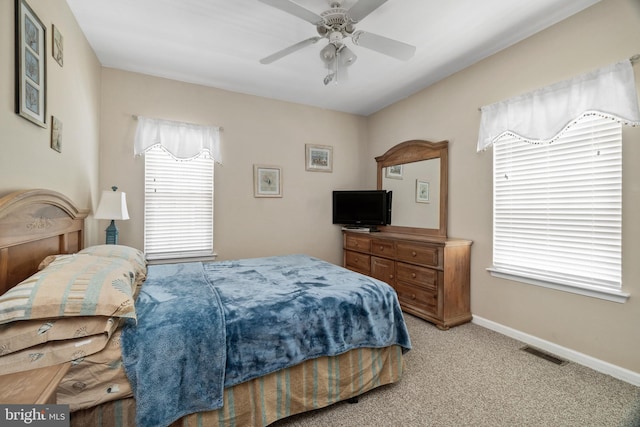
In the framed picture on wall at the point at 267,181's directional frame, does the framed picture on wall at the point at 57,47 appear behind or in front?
in front

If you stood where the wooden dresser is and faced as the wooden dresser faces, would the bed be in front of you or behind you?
in front

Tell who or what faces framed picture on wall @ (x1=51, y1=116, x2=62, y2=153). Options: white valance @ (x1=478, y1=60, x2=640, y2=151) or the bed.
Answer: the white valance

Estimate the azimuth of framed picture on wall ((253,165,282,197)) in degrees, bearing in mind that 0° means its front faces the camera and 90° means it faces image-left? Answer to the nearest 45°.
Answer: approximately 0°

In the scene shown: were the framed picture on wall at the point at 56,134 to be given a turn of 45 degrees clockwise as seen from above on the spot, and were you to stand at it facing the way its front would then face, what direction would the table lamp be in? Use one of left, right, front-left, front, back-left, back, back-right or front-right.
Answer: left

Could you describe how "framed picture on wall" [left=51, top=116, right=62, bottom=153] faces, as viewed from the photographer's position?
facing to the right of the viewer

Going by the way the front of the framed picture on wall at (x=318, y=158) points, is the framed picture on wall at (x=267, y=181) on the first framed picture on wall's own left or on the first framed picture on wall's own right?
on the first framed picture on wall's own right

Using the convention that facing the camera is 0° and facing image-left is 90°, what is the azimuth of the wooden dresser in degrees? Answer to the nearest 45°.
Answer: approximately 45°

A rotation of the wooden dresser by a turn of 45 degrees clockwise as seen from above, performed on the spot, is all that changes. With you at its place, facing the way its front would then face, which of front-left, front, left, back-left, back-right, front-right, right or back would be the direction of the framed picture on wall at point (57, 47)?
front-left

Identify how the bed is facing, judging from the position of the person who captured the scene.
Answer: facing to the right of the viewer

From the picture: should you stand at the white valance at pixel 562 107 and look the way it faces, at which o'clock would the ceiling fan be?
The ceiling fan is roughly at 12 o'clock from the white valance.
